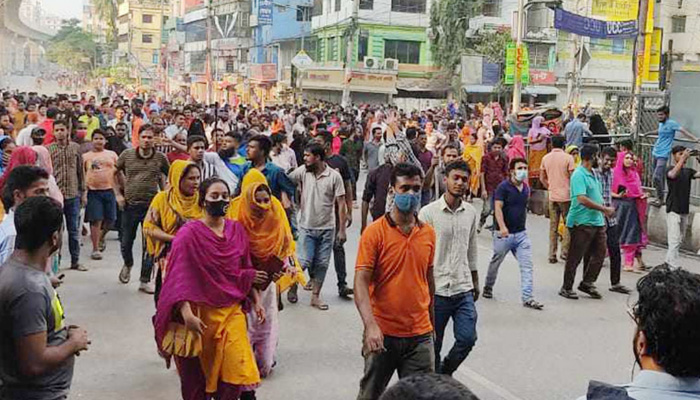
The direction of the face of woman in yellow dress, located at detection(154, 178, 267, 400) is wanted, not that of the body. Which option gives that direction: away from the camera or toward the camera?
toward the camera

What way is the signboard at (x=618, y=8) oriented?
toward the camera

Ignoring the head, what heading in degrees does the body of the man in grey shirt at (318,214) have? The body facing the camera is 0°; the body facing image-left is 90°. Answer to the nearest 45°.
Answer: approximately 0°

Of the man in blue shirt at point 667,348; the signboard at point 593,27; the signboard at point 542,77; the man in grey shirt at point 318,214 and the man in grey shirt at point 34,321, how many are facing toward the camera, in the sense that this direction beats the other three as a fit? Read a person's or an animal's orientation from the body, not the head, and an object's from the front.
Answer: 3

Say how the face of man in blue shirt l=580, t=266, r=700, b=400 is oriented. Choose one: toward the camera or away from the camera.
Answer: away from the camera

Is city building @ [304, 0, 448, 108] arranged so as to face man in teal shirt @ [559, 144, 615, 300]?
yes

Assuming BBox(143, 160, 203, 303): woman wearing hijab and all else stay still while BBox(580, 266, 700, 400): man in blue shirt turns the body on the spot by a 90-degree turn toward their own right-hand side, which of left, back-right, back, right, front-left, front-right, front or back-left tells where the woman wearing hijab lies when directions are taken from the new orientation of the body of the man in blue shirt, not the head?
left

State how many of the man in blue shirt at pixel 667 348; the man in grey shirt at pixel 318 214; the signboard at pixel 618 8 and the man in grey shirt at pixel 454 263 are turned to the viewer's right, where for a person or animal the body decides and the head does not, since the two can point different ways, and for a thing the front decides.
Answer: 0

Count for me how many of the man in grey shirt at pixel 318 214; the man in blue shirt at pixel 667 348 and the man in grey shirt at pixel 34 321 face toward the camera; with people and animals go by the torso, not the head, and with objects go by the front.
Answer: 1

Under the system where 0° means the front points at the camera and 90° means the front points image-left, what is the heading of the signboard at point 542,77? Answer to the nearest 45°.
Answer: approximately 0°

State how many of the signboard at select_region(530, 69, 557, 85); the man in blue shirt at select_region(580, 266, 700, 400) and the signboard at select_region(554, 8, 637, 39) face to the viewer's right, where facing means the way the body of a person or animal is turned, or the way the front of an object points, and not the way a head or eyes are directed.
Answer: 0

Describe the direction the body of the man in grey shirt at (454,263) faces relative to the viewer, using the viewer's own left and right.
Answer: facing the viewer

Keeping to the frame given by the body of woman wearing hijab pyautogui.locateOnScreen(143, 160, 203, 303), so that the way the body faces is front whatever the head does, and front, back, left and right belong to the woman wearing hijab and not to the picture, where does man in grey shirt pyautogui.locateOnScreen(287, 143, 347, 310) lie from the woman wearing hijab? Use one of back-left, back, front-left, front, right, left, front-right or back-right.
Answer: left

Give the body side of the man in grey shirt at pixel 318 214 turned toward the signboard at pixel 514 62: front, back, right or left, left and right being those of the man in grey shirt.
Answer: back

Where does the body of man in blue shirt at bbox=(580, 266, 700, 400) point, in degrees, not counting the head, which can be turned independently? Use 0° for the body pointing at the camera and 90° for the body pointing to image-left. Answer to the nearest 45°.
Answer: approximately 135°
